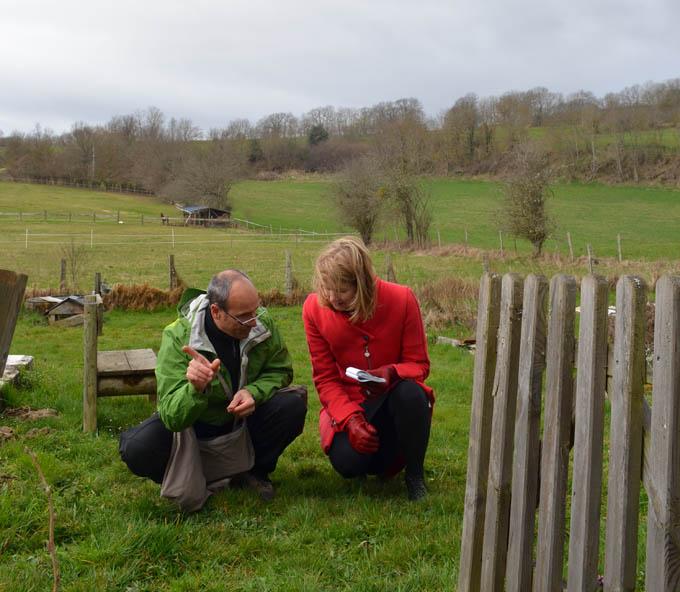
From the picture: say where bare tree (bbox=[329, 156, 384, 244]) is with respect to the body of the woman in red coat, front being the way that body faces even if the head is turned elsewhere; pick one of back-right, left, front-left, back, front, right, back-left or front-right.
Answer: back

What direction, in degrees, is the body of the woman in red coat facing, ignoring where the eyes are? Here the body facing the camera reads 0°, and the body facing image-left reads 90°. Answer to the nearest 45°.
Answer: approximately 0°

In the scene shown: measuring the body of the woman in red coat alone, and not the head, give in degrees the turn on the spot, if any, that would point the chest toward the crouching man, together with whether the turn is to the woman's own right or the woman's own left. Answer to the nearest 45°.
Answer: approximately 90° to the woman's own right
